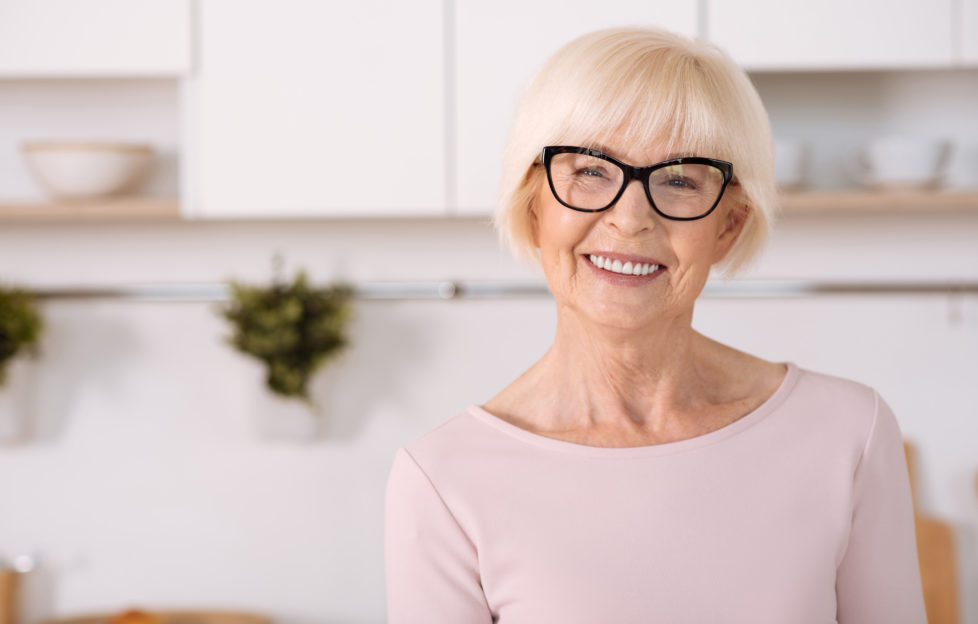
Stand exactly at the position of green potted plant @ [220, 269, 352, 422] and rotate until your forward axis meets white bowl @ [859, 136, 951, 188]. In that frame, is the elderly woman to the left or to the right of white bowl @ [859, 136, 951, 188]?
right

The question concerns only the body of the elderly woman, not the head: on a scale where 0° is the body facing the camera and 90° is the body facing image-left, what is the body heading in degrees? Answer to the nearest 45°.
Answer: approximately 0°

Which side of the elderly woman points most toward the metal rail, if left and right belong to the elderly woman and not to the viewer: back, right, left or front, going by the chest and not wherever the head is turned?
back

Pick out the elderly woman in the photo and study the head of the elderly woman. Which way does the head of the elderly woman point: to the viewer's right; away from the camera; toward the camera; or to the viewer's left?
toward the camera

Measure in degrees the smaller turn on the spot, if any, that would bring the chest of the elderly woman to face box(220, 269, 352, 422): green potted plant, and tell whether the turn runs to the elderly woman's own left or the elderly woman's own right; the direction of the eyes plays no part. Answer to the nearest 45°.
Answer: approximately 135° to the elderly woman's own right

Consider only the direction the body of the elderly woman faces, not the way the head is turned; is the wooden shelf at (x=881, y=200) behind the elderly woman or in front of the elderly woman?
behind

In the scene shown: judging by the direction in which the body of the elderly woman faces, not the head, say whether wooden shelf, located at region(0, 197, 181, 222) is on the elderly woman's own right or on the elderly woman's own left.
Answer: on the elderly woman's own right

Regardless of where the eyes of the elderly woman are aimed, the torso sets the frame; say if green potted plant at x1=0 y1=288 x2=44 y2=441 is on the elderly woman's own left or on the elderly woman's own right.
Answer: on the elderly woman's own right

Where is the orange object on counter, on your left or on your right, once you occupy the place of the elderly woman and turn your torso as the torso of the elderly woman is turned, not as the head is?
on your right

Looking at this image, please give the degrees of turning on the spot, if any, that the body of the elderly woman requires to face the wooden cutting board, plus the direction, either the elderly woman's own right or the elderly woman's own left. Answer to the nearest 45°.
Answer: approximately 135° to the elderly woman's own left

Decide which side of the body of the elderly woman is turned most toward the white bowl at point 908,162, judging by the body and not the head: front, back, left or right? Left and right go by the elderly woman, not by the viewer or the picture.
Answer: back
